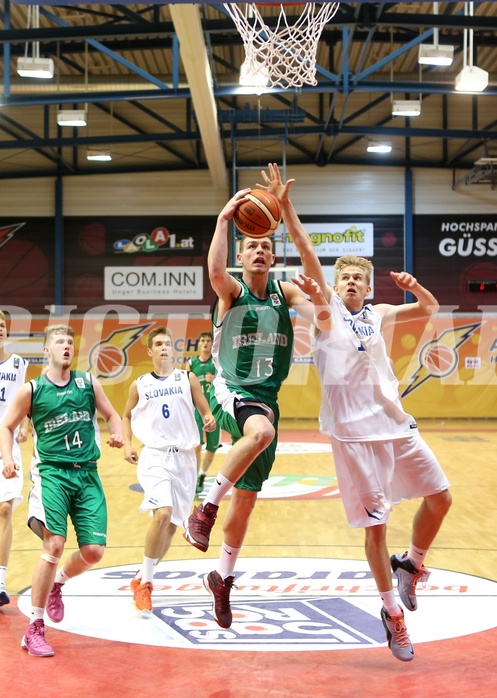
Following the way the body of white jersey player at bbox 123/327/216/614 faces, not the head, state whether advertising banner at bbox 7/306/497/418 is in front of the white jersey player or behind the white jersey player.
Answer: behind

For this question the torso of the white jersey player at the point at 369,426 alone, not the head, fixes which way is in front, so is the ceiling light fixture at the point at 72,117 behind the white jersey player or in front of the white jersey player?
behind

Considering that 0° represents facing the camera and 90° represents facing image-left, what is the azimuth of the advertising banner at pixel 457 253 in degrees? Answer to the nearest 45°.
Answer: approximately 0°
